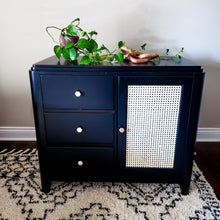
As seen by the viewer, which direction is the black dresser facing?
toward the camera
